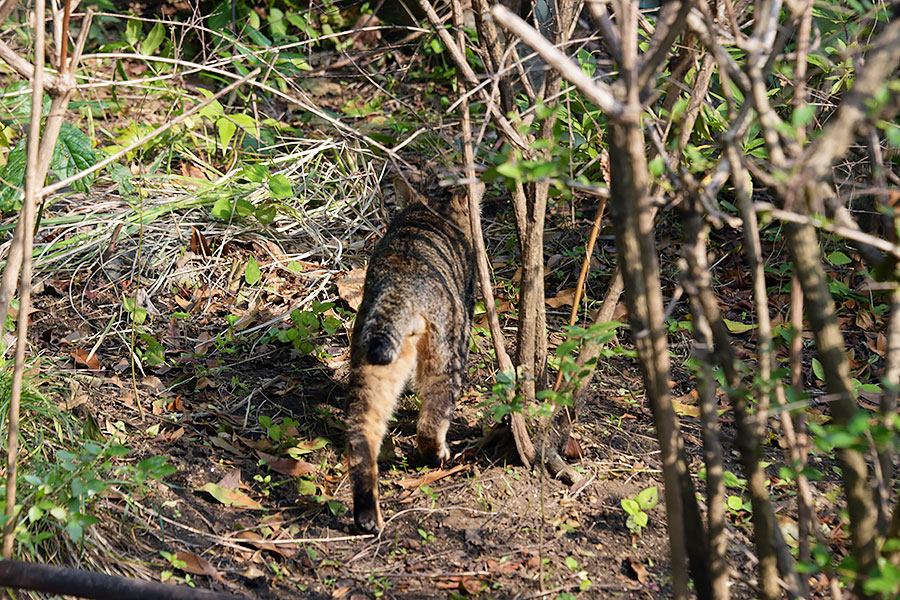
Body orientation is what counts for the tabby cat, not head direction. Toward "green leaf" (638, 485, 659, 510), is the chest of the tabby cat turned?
no

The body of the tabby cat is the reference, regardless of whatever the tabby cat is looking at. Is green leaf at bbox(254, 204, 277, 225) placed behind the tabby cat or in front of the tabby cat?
in front

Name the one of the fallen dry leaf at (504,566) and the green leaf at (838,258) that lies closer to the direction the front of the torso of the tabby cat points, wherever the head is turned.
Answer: the green leaf

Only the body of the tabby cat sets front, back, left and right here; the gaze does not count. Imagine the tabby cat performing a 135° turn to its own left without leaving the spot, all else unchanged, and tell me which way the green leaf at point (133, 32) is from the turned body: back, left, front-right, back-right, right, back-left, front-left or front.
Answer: right

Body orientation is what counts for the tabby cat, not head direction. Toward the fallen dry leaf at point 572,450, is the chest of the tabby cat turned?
no

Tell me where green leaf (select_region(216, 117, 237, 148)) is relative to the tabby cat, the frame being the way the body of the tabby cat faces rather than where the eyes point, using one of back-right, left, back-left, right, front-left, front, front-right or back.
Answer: front-left

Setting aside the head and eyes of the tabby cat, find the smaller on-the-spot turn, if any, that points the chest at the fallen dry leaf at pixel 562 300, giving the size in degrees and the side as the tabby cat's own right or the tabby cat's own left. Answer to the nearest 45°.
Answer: approximately 45° to the tabby cat's own right

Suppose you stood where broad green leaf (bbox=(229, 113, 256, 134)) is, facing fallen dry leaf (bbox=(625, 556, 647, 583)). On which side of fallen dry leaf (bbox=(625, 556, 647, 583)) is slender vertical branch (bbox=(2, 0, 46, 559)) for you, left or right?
right

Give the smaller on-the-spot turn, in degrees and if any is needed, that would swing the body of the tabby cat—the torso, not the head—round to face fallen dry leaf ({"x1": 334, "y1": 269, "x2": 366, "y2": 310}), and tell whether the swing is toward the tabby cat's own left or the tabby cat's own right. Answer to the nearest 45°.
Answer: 0° — it already faces it

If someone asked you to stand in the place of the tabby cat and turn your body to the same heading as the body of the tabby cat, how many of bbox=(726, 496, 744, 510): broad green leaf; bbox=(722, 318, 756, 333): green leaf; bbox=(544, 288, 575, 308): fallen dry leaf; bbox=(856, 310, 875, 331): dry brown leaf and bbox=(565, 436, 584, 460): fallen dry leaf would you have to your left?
0

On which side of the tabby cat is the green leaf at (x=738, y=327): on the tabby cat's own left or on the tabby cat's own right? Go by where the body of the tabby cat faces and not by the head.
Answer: on the tabby cat's own right

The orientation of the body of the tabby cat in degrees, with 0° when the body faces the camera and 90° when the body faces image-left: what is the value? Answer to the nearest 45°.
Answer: approximately 180°

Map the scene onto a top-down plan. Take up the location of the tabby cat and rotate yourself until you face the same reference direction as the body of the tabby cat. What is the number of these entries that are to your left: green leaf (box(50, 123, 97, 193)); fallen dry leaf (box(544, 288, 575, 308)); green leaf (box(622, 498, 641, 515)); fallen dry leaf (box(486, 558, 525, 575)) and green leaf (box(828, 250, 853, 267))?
1

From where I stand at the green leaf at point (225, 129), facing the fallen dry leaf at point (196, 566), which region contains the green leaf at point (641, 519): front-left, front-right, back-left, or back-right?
front-left

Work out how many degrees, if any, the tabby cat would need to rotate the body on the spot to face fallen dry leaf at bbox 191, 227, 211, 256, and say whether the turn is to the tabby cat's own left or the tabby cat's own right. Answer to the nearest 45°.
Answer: approximately 45° to the tabby cat's own left

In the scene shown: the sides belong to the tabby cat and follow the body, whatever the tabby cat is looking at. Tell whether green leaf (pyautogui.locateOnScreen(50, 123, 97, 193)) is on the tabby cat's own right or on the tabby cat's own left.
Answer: on the tabby cat's own left
